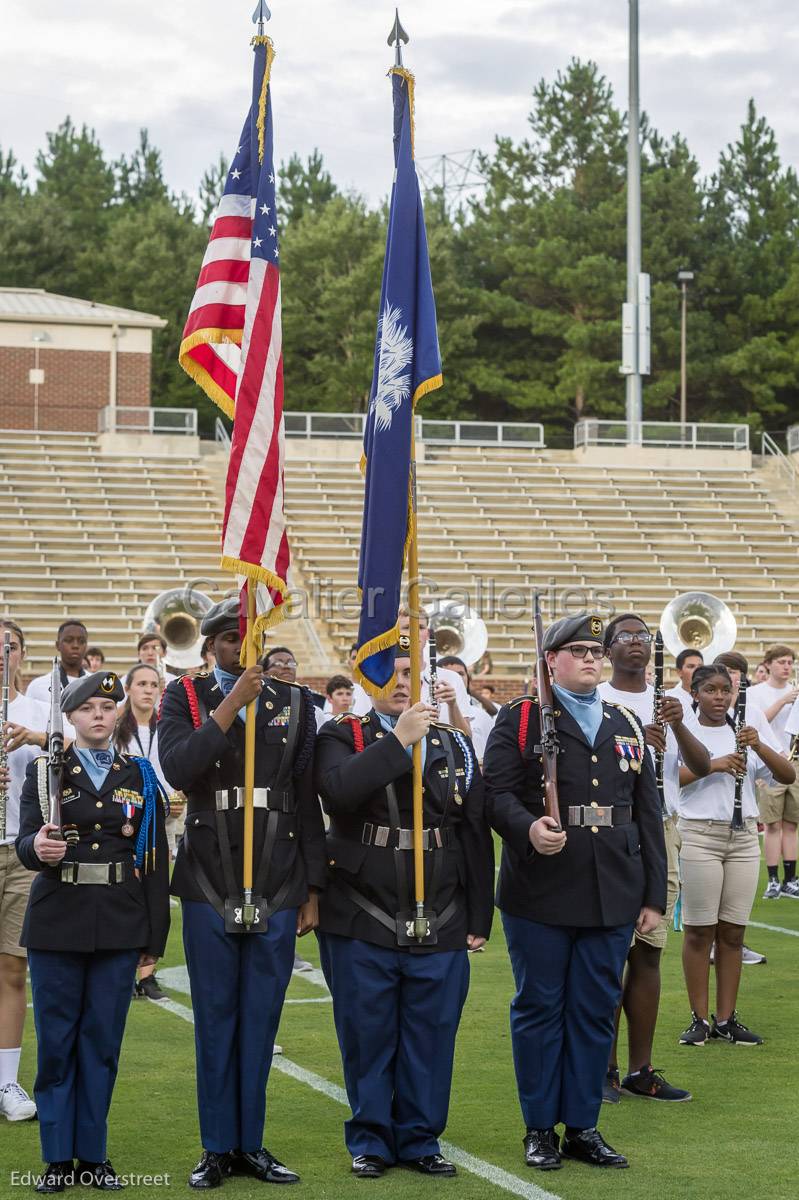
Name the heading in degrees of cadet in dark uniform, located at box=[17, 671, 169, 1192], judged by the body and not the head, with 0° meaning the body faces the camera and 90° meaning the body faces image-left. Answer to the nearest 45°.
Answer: approximately 0°

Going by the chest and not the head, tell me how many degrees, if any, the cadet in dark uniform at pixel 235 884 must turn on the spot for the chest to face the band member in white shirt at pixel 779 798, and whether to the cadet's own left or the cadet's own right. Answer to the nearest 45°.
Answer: approximately 135° to the cadet's own left

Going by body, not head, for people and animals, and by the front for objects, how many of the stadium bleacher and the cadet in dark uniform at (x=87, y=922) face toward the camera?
2

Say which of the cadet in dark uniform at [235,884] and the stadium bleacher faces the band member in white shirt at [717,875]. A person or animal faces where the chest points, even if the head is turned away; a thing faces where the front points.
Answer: the stadium bleacher

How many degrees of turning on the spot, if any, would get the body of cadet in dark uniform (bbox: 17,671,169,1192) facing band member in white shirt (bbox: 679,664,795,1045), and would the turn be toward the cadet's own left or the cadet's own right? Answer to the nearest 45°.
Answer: approximately 135° to the cadet's own left

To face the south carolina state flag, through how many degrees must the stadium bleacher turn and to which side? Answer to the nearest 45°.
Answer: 0° — it already faces it

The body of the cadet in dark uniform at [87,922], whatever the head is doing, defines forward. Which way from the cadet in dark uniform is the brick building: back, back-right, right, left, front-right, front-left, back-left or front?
back
